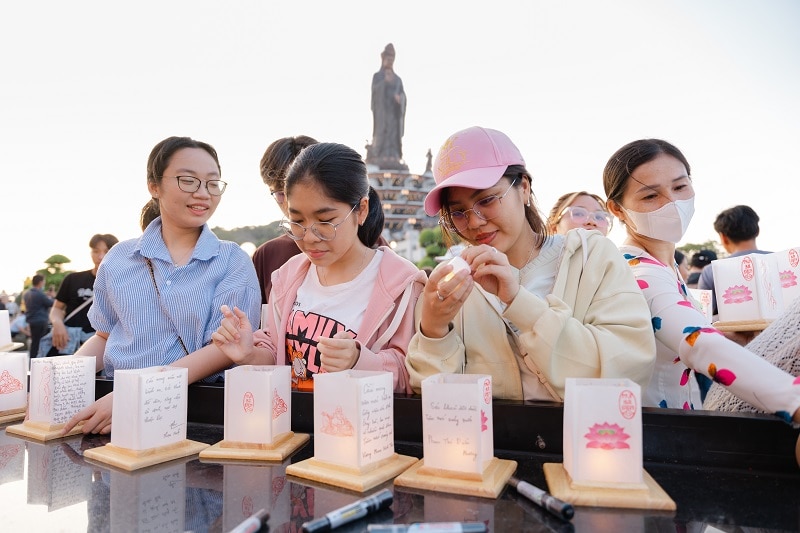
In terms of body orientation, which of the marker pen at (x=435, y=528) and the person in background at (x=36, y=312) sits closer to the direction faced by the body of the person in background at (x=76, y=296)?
the marker pen

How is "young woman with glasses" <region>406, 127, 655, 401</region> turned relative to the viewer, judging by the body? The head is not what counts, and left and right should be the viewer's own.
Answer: facing the viewer and to the left of the viewer

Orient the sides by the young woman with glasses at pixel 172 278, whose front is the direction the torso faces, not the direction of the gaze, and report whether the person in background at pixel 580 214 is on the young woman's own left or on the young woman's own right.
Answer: on the young woman's own left

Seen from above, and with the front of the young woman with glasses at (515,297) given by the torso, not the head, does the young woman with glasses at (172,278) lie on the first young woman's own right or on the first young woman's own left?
on the first young woman's own right

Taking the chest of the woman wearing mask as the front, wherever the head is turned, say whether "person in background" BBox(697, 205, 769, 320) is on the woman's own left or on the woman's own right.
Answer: on the woman's own left

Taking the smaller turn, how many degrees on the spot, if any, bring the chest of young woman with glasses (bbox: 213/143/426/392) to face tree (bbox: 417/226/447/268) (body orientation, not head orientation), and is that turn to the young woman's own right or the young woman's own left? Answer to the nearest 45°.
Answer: approximately 135° to the young woman's own right

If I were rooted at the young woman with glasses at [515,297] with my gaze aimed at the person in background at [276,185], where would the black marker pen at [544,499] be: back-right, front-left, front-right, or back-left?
back-left

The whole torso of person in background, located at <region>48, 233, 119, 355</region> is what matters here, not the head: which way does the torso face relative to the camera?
toward the camera

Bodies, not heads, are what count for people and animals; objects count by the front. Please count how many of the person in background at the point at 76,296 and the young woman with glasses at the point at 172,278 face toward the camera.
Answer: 2

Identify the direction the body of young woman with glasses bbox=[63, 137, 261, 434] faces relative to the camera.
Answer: toward the camera

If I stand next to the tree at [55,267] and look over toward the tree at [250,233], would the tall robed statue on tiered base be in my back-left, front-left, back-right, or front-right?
front-right

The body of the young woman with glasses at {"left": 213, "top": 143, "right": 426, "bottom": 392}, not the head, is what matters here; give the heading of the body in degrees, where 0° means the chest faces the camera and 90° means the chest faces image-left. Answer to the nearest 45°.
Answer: approximately 45°

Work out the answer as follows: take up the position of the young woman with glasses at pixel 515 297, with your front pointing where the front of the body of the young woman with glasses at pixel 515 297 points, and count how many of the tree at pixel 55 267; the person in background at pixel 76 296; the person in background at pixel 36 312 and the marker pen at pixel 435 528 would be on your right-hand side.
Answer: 3

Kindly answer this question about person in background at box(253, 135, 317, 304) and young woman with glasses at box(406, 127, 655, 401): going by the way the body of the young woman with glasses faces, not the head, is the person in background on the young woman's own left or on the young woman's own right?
on the young woman's own right

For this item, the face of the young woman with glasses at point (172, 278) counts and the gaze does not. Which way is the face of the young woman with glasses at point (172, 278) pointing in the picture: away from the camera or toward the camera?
toward the camera

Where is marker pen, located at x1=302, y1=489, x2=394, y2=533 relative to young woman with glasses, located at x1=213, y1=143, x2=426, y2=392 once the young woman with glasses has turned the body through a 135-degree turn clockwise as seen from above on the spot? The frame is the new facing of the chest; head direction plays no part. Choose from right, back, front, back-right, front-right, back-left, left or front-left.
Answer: back

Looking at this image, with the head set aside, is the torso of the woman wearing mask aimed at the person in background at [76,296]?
no
